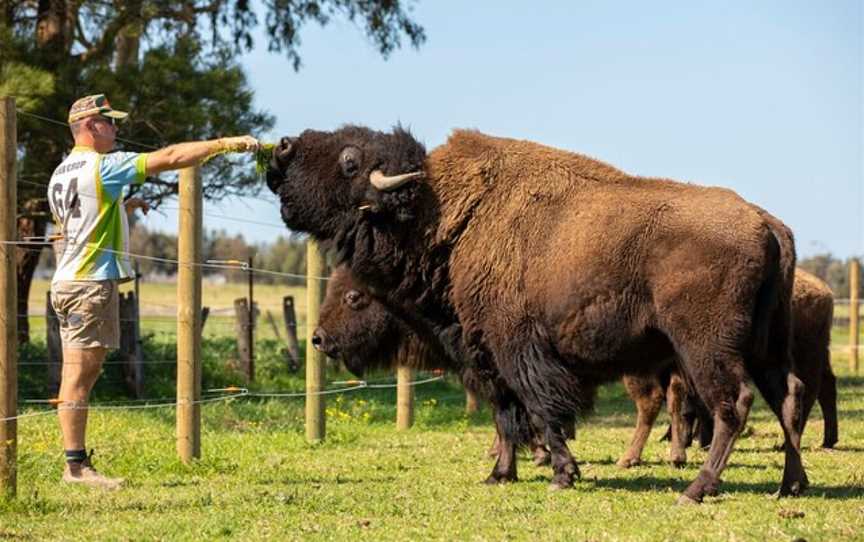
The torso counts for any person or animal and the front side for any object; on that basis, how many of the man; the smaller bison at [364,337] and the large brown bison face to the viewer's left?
2

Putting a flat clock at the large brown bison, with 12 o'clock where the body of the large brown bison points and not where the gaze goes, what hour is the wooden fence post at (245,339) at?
The wooden fence post is roughly at 2 o'clock from the large brown bison.

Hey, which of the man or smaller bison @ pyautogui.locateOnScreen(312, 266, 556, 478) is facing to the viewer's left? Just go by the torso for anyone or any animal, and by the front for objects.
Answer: the smaller bison

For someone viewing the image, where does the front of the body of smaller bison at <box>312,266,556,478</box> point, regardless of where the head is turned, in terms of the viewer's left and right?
facing to the left of the viewer

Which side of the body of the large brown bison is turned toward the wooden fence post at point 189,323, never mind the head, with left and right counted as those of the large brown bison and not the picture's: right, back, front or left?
front

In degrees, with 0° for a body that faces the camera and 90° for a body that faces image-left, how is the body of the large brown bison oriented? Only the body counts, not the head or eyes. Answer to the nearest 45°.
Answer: approximately 90°

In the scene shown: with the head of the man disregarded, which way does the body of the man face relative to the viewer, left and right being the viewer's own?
facing away from the viewer and to the right of the viewer

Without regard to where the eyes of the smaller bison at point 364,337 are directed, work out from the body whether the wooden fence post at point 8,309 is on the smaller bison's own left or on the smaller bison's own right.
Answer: on the smaller bison's own left

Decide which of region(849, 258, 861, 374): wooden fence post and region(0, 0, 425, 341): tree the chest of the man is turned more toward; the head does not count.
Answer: the wooden fence post

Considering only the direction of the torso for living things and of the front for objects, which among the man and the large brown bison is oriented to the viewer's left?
the large brown bison

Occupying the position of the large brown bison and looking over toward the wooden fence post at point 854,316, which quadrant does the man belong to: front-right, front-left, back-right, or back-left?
back-left

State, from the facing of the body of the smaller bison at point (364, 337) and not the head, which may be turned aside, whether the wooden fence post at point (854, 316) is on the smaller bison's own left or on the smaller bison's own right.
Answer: on the smaller bison's own right

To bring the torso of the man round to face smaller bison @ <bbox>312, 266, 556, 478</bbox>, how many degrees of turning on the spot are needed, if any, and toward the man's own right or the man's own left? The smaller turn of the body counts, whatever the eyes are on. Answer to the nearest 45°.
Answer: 0° — they already face it

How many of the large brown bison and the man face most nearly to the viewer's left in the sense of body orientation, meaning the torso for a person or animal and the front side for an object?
1
